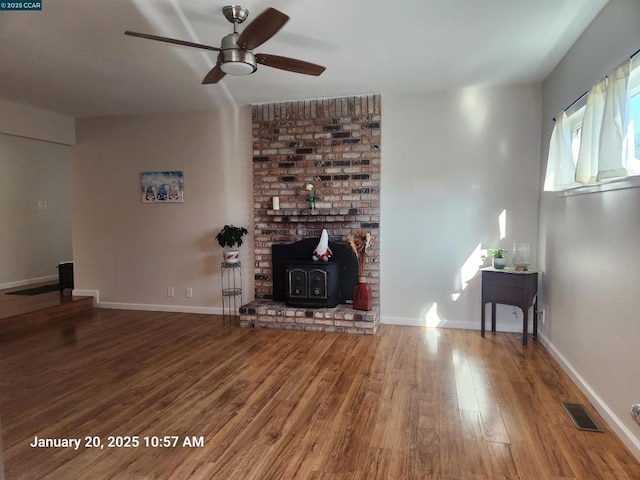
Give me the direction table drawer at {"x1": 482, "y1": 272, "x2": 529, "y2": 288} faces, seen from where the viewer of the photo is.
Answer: facing the viewer and to the left of the viewer

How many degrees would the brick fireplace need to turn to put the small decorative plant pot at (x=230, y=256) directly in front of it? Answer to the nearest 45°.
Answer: approximately 90° to its right

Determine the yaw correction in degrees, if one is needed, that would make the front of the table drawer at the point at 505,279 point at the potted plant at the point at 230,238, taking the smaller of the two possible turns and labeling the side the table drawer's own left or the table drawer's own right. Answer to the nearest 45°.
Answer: approximately 45° to the table drawer's own right

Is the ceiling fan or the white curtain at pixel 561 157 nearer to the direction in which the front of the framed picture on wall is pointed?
the ceiling fan

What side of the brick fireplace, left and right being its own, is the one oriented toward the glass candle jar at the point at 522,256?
left

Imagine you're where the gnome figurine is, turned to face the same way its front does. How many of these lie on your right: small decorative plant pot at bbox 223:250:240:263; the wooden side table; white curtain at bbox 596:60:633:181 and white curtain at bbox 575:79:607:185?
1

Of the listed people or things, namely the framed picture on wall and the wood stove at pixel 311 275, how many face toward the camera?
2

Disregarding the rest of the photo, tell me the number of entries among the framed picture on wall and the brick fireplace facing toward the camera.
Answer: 2

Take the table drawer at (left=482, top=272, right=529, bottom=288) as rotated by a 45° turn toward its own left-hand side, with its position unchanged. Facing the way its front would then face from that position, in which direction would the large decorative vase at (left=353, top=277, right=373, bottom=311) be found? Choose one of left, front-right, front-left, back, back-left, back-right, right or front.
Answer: right

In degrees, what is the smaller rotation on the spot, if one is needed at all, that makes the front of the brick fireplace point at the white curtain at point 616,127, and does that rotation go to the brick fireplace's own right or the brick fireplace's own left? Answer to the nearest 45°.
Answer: approximately 45° to the brick fireplace's own left
